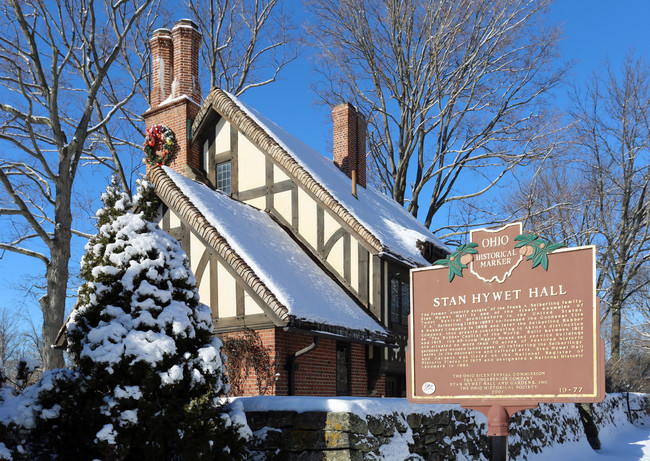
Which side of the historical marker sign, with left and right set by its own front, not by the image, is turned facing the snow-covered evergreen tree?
right

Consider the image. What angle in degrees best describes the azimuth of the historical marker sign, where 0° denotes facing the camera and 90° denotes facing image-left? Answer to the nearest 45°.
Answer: approximately 0°
